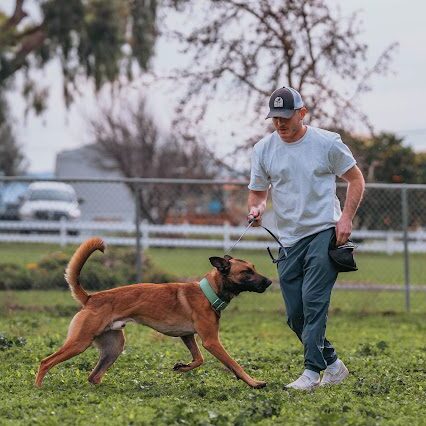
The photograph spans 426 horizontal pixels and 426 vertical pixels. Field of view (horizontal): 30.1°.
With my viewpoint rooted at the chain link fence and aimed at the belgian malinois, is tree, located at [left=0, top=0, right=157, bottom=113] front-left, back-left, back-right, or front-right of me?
back-right

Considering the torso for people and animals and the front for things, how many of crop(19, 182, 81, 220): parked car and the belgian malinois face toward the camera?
1

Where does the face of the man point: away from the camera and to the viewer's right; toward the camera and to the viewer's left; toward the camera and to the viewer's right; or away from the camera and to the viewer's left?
toward the camera and to the viewer's left

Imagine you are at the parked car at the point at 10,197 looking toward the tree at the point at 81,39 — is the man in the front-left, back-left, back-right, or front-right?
back-right

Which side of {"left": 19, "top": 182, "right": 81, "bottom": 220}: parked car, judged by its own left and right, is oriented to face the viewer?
front

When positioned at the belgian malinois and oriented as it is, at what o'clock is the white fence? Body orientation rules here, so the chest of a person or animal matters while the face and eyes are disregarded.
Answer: The white fence is roughly at 9 o'clock from the belgian malinois.

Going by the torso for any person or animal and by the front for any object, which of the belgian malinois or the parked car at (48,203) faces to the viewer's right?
the belgian malinois

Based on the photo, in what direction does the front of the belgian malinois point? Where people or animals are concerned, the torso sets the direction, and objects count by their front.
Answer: to the viewer's right

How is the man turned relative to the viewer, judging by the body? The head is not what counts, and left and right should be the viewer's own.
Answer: facing the viewer and to the left of the viewer

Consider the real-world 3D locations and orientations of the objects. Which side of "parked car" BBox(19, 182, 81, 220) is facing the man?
front

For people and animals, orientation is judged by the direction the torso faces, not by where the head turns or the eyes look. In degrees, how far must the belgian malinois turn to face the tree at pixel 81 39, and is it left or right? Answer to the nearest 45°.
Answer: approximately 90° to its left

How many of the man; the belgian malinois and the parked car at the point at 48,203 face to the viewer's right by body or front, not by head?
1

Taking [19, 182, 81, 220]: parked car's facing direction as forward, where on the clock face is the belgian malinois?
The belgian malinois is roughly at 12 o'clock from the parked car.

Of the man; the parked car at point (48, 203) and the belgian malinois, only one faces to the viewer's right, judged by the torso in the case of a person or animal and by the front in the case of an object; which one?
the belgian malinois

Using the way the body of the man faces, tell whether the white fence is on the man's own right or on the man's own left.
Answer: on the man's own right
